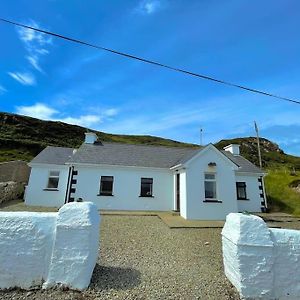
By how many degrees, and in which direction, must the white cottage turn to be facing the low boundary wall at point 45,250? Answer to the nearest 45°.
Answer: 0° — it already faces it

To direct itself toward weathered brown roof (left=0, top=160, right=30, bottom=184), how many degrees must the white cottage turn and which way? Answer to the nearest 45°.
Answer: approximately 90° to its right

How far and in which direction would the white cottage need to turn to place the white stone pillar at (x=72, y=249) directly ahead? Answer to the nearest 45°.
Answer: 0° — it already faces it

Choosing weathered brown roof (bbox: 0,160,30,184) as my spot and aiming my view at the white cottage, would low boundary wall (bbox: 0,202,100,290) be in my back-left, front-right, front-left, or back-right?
front-right

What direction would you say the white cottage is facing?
toward the camera

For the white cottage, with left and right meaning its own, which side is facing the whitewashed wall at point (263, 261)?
front

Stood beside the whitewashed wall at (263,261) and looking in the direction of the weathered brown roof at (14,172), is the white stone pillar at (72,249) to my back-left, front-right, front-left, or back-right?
front-left

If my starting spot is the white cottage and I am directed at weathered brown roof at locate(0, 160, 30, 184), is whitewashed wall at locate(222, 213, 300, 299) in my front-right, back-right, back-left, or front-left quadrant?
back-left
